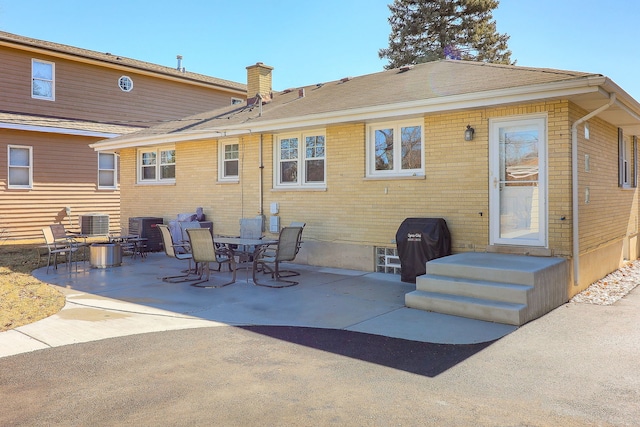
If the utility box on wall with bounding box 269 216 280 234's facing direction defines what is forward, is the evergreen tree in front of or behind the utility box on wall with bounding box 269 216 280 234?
behind

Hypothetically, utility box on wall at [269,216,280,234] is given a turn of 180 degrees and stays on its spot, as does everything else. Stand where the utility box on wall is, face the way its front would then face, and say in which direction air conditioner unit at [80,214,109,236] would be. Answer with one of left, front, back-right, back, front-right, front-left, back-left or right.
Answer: left

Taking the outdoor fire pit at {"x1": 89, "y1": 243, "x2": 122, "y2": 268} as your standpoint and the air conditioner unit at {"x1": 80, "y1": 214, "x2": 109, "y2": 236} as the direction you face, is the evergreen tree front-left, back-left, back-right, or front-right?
front-right

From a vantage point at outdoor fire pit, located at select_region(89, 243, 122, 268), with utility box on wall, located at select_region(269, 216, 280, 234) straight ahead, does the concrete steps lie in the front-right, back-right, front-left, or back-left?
front-right

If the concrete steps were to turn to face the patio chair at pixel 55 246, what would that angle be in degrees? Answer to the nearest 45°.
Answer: approximately 45° to its right

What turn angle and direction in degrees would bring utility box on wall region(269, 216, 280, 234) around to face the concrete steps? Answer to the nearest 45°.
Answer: approximately 90° to its left

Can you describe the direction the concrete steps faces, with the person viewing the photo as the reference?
facing the viewer and to the left of the viewer

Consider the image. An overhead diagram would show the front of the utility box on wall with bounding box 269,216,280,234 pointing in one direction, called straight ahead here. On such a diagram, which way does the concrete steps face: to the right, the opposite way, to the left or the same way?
the same way

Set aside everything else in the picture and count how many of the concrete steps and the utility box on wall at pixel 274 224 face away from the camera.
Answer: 0

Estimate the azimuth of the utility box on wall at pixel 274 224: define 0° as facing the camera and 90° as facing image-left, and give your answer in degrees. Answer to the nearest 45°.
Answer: approximately 45°

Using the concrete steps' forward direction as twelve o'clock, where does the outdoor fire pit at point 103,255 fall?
The outdoor fire pit is roughly at 2 o'clock from the concrete steps.
